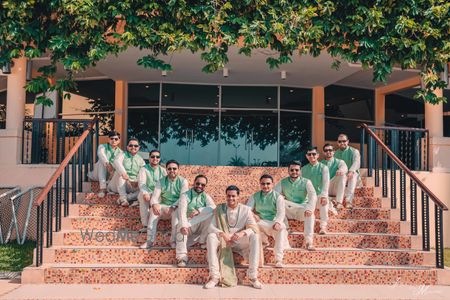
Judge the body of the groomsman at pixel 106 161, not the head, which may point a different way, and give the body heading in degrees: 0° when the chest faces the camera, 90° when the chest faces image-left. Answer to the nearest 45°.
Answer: approximately 0°

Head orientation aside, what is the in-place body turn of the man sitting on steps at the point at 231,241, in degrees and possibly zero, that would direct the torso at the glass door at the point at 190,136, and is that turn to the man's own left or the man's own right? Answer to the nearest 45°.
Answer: approximately 180°

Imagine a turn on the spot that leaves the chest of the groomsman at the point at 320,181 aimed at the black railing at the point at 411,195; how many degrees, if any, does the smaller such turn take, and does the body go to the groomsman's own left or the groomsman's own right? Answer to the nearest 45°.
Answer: approximately 90° to the groomsman's own left

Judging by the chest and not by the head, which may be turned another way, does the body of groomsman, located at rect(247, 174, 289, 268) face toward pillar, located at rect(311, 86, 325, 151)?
no

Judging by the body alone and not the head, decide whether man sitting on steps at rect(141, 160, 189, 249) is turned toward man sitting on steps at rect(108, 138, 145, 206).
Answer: no

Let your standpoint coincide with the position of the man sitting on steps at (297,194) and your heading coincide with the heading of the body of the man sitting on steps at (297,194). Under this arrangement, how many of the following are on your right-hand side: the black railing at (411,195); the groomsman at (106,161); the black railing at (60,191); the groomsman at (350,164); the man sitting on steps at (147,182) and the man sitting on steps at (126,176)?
4

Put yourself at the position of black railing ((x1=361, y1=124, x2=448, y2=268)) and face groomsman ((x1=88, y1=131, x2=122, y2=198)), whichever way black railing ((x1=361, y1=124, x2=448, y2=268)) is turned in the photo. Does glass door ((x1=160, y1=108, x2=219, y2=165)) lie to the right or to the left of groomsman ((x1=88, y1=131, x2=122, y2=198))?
right

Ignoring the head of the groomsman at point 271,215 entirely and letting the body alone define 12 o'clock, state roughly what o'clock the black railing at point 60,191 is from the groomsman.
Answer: The black railing is roughly at 3 o'clock from the groomsman.

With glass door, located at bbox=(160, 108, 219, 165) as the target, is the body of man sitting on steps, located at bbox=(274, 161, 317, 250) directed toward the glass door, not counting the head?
no

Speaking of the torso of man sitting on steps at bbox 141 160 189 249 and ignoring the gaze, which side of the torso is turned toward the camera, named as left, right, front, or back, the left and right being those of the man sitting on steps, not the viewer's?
front

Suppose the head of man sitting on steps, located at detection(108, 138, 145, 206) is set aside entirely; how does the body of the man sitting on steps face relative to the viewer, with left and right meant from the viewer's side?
facing the viewer

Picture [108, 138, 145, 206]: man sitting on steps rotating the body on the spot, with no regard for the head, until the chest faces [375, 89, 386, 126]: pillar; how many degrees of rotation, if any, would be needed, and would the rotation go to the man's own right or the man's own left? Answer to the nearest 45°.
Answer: approximately 135° to the man's own left

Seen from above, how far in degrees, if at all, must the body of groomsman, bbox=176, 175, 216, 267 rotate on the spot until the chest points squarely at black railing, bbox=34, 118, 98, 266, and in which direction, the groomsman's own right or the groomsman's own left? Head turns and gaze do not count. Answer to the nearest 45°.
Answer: approximately 90° to the groomsman's own right

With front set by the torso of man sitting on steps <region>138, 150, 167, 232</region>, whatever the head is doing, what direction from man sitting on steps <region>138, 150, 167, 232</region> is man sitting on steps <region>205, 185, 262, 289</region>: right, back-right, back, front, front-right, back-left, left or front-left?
front-left

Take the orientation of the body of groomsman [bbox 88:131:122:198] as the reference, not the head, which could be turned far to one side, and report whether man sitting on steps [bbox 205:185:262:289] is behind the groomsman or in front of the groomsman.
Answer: in front

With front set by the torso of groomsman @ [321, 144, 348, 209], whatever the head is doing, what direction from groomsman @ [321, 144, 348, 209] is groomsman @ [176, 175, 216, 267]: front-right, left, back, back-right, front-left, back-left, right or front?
front-right

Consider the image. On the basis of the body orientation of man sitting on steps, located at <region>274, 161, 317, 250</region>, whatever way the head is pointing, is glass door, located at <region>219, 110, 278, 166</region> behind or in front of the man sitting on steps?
behind

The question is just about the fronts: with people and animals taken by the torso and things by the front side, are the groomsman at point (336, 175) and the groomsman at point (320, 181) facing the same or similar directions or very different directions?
same or similar directions

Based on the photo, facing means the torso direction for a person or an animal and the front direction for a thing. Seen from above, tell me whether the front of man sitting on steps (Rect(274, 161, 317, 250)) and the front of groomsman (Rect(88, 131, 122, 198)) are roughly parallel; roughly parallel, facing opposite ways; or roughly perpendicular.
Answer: roughly parallel

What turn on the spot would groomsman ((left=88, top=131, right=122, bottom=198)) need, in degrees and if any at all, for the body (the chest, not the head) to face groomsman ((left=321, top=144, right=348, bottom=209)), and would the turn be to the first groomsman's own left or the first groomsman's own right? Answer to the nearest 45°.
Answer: approximately 90° to the first groomsman's own left

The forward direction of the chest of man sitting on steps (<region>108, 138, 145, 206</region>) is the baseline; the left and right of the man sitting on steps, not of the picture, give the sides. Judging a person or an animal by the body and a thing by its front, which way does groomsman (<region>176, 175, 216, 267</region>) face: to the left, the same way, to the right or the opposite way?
the same way
